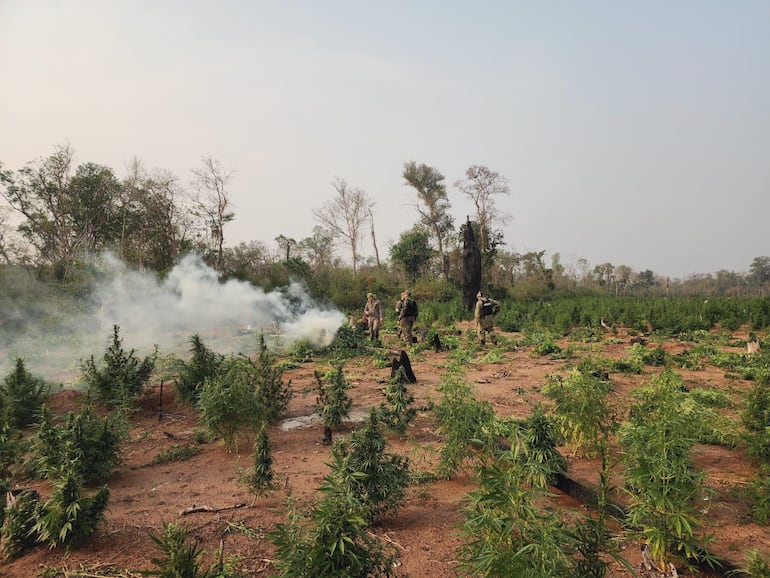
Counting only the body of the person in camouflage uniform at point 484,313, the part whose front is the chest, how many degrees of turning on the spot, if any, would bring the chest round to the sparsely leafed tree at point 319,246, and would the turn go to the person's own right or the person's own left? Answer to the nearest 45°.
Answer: approximately 90° to the person's own right

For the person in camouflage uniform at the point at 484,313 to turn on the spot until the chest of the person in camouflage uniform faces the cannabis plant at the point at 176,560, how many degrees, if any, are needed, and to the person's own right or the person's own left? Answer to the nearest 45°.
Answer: approximately 45° to the person's own left

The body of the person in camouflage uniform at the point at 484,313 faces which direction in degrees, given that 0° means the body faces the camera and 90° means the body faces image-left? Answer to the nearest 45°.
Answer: approximately 45°

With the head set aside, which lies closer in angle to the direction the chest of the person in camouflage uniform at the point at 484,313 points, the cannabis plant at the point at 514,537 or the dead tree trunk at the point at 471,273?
the cannabis plant

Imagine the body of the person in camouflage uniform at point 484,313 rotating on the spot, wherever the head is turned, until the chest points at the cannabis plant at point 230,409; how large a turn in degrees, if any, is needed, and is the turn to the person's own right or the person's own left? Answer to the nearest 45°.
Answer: approximately 45° to the person's own left

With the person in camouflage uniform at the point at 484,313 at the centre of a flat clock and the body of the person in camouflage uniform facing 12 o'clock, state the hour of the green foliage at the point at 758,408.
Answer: The green foliage is roughly at 10 o'clock from the person in camouflage uniform.

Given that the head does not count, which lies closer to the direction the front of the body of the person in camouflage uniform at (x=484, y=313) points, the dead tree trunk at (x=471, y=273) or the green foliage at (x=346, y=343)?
the green foliage

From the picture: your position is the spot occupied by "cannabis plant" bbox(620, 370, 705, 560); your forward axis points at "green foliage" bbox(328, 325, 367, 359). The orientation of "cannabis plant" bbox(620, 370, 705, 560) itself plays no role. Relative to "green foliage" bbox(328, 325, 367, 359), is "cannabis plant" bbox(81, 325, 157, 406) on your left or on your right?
left
